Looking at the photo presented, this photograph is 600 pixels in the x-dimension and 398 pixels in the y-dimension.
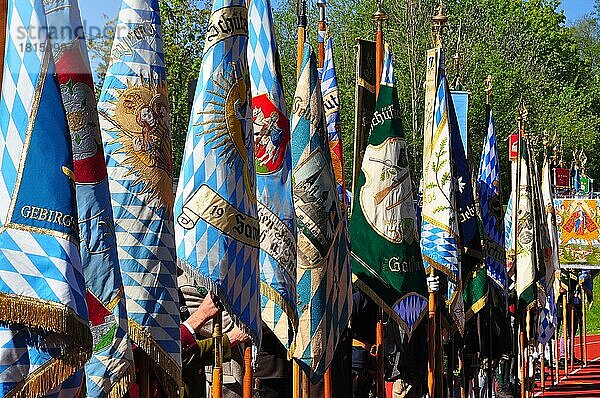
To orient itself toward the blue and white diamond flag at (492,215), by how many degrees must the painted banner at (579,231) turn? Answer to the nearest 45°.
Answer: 0° — it already faces it

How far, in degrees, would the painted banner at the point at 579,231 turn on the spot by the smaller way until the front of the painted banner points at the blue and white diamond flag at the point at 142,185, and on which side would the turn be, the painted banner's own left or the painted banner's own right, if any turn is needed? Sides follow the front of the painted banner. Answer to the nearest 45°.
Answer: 0° — it already faces it

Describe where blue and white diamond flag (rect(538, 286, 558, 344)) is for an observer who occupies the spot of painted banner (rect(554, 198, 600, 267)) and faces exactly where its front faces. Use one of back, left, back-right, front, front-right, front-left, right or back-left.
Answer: front

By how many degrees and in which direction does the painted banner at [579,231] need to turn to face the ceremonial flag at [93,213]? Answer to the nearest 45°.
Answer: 0° — it already faces it

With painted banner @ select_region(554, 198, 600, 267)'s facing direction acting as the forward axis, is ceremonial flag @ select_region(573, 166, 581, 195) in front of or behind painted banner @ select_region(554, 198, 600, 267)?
behind

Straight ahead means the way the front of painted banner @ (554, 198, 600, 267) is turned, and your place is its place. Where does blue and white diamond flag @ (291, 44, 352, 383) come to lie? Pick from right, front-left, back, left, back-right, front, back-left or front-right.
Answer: front

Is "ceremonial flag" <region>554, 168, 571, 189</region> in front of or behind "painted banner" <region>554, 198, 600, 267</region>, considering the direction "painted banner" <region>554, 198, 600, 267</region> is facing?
behind

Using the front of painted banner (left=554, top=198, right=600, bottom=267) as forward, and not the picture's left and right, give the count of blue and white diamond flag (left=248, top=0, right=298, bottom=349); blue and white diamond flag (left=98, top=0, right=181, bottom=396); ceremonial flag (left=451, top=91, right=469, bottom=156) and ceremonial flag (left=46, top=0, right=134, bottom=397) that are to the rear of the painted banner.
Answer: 0

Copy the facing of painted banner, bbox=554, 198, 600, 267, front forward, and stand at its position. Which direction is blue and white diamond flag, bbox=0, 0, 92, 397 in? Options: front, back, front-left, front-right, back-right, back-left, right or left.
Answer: front

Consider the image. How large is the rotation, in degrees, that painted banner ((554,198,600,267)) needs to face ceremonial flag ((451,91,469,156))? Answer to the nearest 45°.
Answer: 0° — it already faces it

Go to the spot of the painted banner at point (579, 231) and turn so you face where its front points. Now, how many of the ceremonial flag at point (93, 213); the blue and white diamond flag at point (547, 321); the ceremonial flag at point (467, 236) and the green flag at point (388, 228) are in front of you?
4

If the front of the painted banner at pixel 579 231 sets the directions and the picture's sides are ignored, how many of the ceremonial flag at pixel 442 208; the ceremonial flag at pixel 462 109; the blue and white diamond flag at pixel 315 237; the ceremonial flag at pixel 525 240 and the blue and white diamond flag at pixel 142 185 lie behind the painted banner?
0

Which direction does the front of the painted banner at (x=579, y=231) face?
toward the camera

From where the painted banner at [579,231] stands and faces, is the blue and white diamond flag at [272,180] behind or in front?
in front
